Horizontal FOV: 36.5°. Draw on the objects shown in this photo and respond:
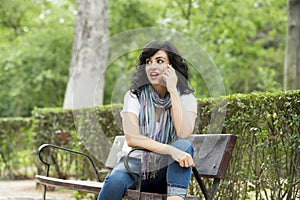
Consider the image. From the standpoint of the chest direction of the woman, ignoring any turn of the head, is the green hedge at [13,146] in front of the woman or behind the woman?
behind

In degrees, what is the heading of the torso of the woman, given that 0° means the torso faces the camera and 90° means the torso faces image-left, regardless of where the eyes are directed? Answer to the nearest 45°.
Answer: approximately 0°
